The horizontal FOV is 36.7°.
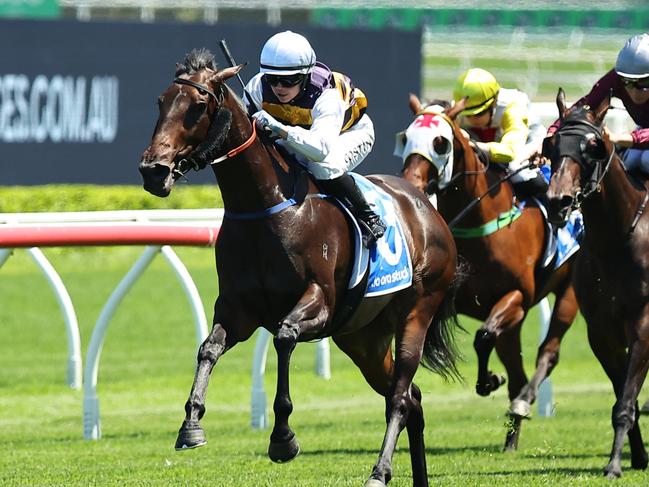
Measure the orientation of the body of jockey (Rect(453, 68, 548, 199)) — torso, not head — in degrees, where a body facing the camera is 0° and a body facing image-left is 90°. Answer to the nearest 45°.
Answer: approximately 45°

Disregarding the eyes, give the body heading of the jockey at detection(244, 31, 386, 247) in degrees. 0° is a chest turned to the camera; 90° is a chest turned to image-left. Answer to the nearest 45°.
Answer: approximately 45°

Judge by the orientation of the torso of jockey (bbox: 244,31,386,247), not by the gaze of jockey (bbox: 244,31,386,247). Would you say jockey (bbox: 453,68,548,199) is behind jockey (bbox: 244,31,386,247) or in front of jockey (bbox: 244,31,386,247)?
behind

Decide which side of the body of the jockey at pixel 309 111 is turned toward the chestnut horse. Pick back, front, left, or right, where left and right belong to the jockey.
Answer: back

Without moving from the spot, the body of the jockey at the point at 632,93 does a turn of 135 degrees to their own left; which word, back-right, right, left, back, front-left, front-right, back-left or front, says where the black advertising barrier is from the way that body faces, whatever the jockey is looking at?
back-left

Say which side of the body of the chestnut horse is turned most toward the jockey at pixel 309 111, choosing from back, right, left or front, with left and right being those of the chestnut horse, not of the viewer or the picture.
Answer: front

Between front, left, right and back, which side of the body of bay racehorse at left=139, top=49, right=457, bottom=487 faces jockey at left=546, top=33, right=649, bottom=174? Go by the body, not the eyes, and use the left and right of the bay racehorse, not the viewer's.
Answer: back

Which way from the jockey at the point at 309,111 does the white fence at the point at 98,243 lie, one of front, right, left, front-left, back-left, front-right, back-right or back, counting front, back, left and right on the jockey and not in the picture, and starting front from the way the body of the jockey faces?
right

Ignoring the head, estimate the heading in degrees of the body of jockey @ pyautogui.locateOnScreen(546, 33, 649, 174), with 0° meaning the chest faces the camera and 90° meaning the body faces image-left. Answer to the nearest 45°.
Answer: approximately 45°

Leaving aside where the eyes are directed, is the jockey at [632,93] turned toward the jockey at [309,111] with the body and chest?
yes
